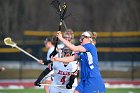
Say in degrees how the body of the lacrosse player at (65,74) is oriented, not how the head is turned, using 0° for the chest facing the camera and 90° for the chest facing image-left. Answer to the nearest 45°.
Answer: approximately 0°
